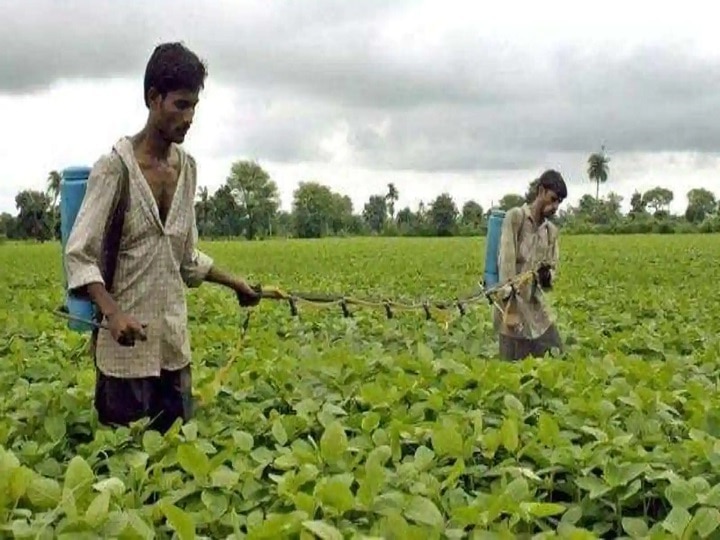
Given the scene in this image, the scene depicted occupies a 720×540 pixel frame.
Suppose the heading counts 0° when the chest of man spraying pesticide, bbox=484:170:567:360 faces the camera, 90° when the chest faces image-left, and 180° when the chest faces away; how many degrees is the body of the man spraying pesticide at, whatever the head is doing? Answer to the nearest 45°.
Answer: approximately 315°

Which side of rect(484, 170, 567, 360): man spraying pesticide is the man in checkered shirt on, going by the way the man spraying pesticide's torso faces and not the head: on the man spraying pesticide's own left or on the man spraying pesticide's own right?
on the man spraying pesticide's own right

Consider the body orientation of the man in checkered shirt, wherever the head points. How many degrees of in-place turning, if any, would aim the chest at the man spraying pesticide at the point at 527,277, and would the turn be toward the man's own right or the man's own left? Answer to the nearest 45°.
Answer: approximately 90° to the man's own left

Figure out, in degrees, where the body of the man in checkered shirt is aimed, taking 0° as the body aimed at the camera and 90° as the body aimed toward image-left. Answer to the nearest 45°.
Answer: approximately 315°
